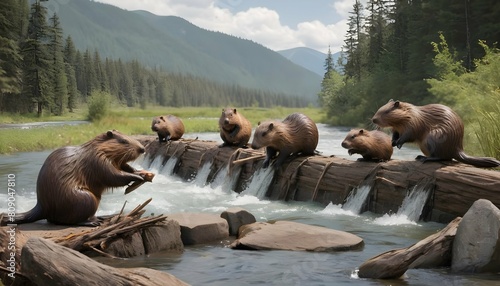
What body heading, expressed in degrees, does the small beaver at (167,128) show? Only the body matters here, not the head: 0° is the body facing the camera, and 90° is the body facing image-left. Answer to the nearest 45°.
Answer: approximately 45°

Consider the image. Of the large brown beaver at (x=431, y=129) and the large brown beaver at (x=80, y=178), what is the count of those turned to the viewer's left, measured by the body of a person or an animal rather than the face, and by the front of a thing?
1

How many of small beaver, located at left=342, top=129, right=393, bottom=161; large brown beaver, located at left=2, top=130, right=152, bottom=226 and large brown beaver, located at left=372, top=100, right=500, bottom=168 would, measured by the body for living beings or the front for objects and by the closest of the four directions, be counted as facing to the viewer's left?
2

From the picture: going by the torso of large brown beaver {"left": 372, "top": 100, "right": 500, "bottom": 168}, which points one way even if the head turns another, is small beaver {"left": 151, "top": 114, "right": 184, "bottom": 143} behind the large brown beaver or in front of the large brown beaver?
in front

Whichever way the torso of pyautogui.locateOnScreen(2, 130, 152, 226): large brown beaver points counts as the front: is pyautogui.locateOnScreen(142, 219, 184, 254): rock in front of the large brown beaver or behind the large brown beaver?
in front

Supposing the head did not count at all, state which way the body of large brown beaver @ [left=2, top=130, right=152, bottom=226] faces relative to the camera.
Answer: to the viewer's right

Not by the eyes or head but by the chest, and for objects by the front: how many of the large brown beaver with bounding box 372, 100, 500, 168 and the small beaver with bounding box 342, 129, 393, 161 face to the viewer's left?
2

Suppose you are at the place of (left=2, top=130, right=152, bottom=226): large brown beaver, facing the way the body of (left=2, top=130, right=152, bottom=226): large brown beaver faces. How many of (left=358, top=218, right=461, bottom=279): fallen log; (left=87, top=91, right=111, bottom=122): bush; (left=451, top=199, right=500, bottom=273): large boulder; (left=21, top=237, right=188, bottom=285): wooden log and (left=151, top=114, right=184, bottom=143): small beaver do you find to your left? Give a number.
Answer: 2

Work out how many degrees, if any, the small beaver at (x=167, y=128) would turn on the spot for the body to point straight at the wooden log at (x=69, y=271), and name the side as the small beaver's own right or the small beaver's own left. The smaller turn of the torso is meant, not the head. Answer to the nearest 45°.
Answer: approximately 45° to the small beaver's own left

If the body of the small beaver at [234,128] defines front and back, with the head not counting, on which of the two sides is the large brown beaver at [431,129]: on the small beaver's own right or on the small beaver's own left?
on the small beaver's own left

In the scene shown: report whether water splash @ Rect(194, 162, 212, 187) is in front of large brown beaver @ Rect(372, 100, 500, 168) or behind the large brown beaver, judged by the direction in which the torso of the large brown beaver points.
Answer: in front

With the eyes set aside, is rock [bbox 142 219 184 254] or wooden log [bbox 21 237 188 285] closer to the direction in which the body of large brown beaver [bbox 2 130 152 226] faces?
the rock

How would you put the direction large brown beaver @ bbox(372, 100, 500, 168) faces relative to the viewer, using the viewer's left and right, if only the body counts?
facing to the left of the viewer

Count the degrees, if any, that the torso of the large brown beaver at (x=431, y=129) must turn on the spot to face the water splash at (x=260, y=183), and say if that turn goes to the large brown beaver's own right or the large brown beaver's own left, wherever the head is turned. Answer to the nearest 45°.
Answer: approximately 45° to the large brown beaver's own right

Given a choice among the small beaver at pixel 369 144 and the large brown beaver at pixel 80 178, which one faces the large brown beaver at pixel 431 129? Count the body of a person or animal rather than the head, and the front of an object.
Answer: the large brown beaver at pixel 80 178
